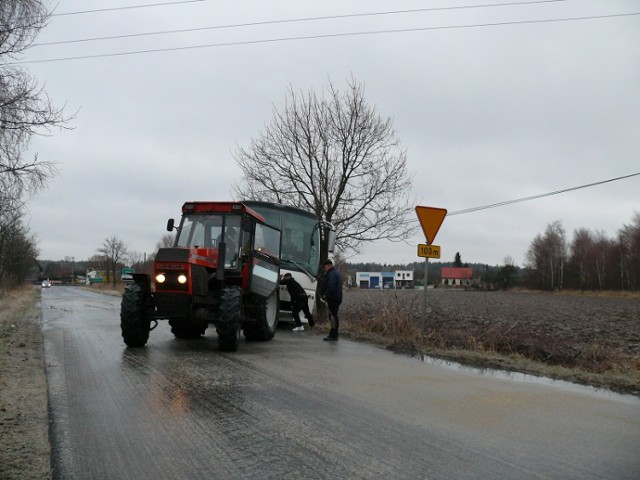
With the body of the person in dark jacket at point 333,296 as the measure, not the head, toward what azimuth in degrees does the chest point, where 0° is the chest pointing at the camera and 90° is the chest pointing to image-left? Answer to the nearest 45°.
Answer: approximately 90°

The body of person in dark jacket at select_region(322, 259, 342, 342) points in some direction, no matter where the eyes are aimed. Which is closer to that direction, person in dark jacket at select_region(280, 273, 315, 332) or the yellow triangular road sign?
the person in dark jacket

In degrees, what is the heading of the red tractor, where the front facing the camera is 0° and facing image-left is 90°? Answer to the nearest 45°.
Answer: approximately 45°

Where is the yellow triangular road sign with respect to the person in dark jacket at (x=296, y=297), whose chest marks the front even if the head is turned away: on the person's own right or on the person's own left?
on the person's own left

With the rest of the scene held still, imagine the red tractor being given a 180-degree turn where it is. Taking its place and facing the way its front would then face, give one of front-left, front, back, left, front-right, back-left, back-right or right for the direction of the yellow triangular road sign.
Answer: front-right
